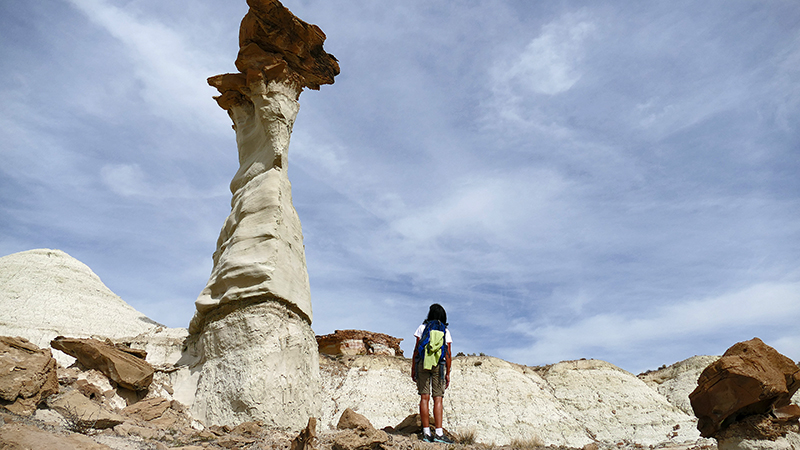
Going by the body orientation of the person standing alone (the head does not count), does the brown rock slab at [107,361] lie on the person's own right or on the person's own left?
on the person's own left

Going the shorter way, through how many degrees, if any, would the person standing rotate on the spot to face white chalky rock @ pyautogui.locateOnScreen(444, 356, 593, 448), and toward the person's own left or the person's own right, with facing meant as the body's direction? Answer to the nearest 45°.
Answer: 0° — they already face it

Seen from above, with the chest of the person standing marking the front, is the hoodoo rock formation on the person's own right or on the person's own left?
on the person's own left

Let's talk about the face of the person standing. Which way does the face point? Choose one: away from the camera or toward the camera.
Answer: away from the camera

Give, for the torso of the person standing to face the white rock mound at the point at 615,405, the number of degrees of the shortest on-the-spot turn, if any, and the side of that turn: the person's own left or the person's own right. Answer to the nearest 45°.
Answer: approximately 45° to the person's own right

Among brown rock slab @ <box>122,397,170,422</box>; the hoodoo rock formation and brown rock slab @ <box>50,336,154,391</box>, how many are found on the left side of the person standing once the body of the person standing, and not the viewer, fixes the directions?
3

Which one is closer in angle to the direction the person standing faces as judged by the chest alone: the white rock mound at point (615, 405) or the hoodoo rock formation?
the white rock mound

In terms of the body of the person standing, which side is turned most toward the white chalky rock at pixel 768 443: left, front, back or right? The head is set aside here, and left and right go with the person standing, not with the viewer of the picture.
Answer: right

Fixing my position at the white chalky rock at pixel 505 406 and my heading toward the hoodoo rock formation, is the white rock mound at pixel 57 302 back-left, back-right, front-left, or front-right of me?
front-right

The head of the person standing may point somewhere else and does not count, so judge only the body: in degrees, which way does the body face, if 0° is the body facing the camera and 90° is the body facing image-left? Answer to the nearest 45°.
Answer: approximately 180°

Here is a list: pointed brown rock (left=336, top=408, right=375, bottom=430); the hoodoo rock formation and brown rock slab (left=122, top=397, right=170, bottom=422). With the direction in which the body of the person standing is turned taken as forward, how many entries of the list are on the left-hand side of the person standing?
3

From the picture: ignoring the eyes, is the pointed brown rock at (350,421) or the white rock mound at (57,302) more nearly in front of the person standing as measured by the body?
the white rock mound

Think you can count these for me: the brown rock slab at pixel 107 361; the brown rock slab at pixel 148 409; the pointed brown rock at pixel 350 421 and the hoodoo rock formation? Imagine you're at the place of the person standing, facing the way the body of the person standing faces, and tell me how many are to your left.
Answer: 4

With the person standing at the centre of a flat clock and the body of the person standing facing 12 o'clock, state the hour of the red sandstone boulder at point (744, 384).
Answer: The red sandstone boulder is roughly at 3 o'clock from the person standing.

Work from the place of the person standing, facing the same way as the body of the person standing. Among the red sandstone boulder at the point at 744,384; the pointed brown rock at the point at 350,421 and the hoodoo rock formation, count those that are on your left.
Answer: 2

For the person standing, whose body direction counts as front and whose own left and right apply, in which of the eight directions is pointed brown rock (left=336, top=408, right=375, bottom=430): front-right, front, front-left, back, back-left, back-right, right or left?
left
